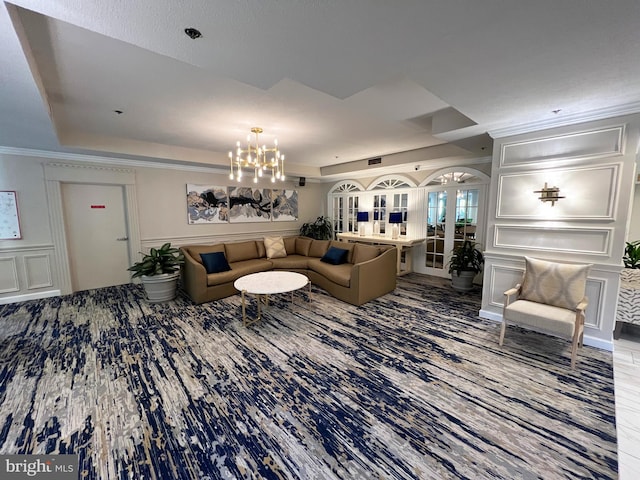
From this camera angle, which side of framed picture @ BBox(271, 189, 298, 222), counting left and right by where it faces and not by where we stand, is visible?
front

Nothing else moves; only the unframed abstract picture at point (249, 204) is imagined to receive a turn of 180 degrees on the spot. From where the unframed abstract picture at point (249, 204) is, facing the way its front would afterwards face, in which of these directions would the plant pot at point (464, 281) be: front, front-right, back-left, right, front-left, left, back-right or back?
back-right

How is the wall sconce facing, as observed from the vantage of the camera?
facing the viewer

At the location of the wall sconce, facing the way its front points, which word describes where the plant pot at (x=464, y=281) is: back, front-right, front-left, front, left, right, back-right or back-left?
back-right

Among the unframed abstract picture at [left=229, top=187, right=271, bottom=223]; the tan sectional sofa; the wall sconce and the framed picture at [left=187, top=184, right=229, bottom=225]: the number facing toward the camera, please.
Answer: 4

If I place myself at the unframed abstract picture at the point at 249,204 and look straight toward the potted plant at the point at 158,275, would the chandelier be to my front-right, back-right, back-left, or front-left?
front-left

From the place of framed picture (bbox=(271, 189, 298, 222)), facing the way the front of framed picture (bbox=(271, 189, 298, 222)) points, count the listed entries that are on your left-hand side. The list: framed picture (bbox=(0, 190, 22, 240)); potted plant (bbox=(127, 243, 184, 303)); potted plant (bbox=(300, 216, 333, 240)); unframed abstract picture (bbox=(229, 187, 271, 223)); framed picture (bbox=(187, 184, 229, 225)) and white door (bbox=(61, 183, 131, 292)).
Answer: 1

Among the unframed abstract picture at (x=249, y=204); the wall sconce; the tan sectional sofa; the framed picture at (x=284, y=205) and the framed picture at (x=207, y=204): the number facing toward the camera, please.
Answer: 5

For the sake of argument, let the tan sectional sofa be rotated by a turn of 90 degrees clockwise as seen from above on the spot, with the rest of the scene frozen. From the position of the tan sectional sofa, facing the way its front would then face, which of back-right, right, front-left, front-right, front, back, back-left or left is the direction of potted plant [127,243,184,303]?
front

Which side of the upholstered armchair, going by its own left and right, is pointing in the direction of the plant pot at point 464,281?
right

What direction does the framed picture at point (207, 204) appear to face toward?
toward the camera

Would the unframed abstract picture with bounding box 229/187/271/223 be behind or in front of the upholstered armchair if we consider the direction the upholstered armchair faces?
in front

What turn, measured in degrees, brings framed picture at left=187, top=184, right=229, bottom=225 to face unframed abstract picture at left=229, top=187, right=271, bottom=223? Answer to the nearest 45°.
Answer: approximately 90° to its left

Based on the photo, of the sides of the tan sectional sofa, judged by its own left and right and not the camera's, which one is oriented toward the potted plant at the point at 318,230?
back

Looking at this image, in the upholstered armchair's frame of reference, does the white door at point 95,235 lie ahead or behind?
ahead

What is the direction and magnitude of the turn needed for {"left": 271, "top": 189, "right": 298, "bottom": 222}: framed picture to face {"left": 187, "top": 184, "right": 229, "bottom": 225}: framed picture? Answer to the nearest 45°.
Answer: approximately 45° to its right

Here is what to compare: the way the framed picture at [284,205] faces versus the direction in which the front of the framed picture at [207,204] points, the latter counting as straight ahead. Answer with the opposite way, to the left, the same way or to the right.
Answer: the same way

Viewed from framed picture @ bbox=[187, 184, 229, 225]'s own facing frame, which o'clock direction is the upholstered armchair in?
The upholstered armchair is roughly at 11 o'clock from the framed picture.

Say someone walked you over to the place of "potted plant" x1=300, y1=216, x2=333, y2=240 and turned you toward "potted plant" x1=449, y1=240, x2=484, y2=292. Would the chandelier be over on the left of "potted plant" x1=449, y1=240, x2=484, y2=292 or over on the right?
right
